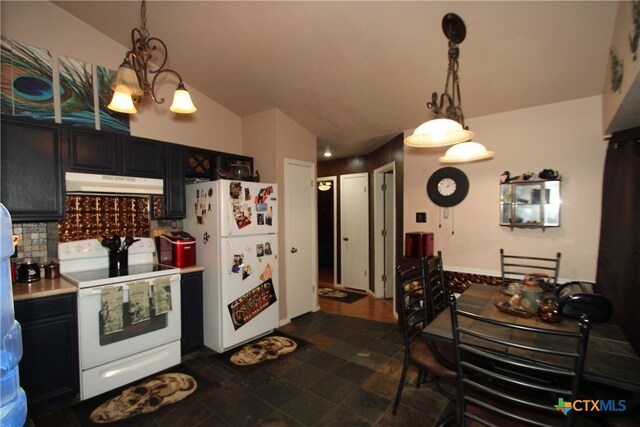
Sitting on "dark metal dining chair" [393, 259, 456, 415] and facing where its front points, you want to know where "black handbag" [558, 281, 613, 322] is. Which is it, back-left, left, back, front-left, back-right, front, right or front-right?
front-left

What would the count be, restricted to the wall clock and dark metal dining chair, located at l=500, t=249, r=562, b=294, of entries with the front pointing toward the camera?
2

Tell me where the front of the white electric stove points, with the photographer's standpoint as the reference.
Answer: facing the viewer and to the right of the viewer

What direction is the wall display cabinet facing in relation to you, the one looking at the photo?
facing the viewer

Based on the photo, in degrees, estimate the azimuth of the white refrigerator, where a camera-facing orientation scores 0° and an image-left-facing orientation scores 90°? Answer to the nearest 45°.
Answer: approximately 315°

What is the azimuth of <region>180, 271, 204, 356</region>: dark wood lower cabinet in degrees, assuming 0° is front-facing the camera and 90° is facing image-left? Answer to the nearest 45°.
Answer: approximately 315°

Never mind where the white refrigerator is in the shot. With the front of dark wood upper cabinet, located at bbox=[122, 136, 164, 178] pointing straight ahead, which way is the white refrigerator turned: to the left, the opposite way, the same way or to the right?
the same way

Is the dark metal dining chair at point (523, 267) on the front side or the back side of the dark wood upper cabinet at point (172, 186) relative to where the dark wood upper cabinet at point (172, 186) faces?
on the front side

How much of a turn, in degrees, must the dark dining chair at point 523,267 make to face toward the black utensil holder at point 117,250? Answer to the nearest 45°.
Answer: approximately 45° to its right

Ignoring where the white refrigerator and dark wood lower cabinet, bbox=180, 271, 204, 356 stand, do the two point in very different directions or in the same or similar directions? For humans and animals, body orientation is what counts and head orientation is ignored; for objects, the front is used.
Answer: same or similar directions

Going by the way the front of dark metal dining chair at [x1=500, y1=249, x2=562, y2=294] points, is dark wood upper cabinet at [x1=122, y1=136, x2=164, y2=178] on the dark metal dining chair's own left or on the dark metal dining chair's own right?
on the dark metal dining chair's own right

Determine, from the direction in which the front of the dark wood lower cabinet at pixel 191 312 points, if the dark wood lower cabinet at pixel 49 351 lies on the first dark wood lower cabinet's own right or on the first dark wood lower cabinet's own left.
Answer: on the first dark wood lower cabinet's own right
